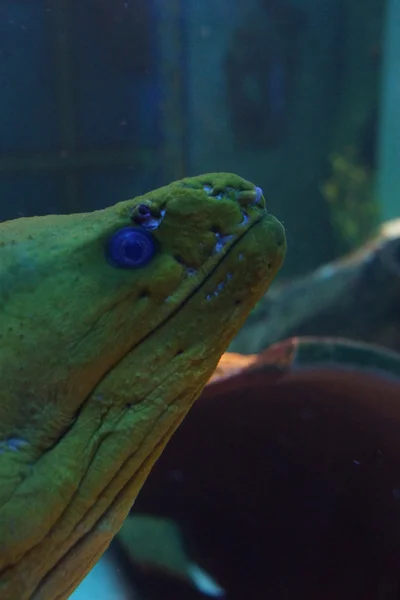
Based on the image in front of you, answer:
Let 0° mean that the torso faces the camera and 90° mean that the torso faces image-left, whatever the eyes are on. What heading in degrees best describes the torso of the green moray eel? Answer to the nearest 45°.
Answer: approximately 270°
